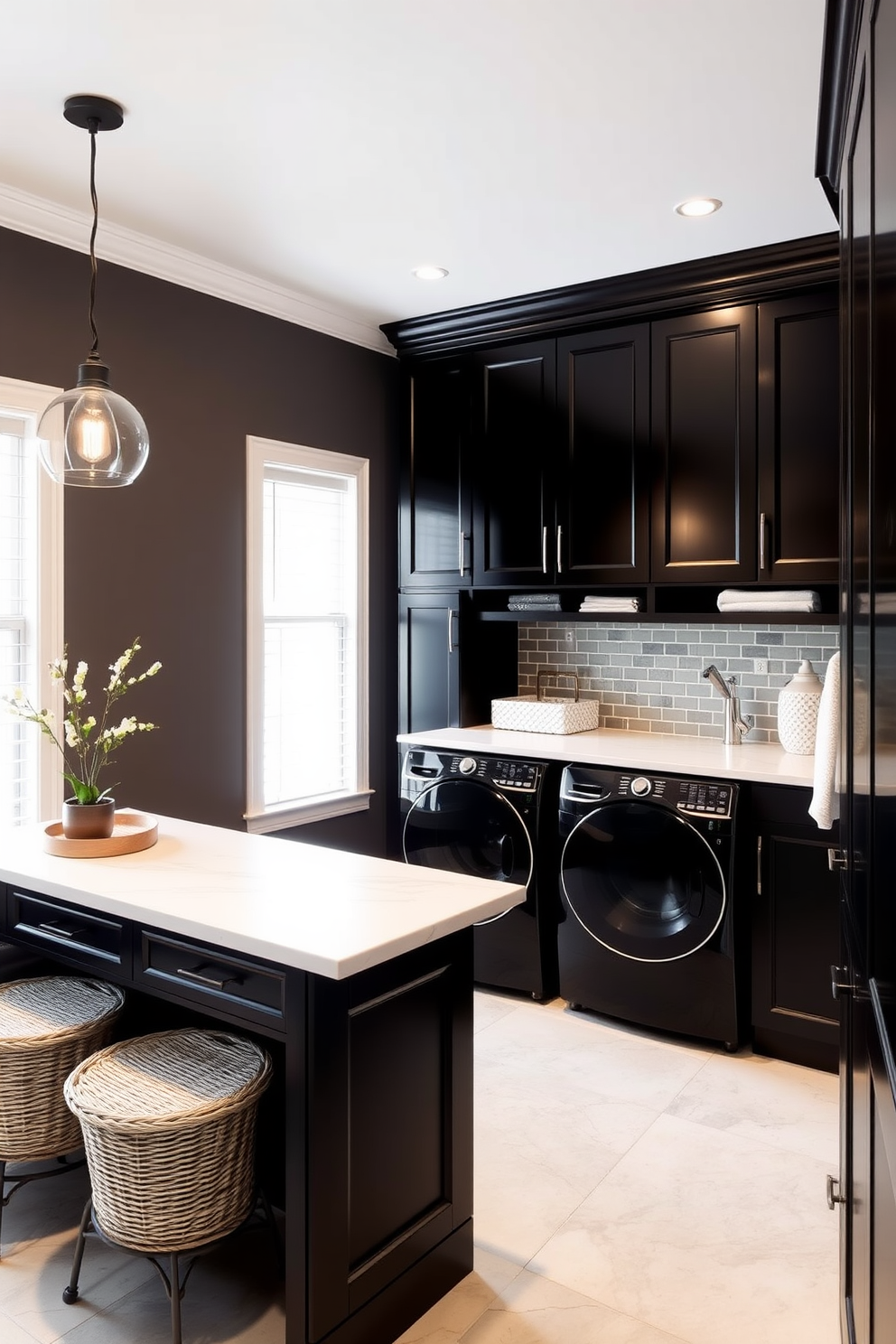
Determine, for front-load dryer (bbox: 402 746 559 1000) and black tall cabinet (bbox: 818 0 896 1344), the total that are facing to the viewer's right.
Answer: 0

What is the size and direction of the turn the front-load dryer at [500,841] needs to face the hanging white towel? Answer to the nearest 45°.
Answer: approximately 90° to its left

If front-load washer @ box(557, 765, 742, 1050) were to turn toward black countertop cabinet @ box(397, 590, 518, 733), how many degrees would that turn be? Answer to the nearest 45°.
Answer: approximately 90° to its right

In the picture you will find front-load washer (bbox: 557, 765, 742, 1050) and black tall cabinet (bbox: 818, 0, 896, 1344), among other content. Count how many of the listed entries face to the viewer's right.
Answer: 0

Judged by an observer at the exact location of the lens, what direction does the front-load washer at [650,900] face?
facing the viewer and to the left of the viewer

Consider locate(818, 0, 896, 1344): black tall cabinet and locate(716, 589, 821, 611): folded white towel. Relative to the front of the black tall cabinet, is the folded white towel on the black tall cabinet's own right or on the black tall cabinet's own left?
on the black tall cabinet's own right

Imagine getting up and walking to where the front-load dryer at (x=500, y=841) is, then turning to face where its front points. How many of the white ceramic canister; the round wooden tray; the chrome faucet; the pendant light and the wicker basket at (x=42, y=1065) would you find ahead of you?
3

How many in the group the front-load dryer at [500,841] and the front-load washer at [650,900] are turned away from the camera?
0

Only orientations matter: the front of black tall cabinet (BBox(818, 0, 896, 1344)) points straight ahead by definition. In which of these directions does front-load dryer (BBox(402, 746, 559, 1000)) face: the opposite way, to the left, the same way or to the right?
to the left

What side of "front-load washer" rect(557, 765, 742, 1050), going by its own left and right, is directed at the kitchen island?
front

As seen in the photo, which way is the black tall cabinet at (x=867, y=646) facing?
to the viewer's left

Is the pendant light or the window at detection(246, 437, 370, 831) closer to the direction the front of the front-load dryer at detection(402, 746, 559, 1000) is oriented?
the pendant light

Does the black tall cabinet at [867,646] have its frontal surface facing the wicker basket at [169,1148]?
yes

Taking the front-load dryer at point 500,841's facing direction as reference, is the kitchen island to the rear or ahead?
ahead
